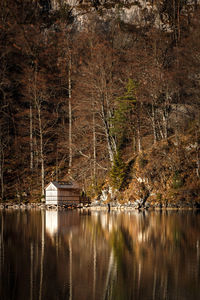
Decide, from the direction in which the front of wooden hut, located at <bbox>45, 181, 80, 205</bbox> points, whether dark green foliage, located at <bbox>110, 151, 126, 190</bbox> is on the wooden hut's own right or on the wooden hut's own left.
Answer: on the wooden hut's own left

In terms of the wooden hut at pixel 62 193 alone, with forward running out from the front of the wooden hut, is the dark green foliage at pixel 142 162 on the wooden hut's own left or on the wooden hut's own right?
on the wooden hut's own left

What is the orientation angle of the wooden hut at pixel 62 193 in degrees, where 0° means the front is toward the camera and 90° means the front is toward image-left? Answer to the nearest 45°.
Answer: approximately 45°
